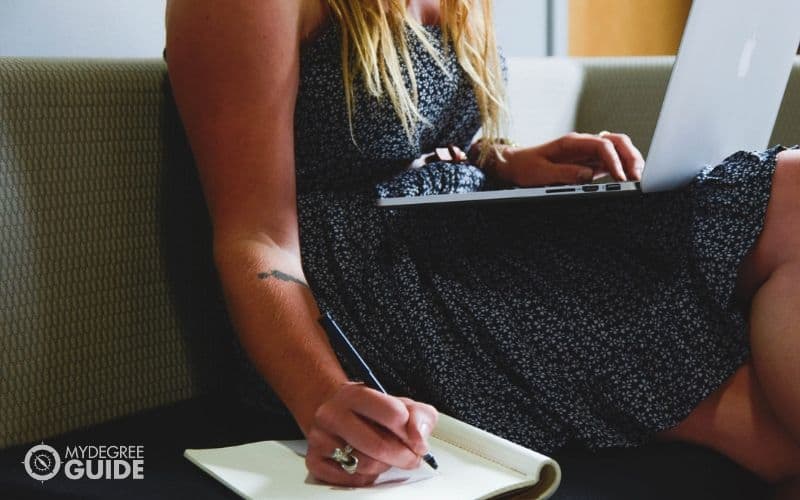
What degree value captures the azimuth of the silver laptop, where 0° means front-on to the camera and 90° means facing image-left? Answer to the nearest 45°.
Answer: approximately 90°

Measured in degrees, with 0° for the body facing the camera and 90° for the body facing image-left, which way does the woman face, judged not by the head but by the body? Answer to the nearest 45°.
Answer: approximately 315°
